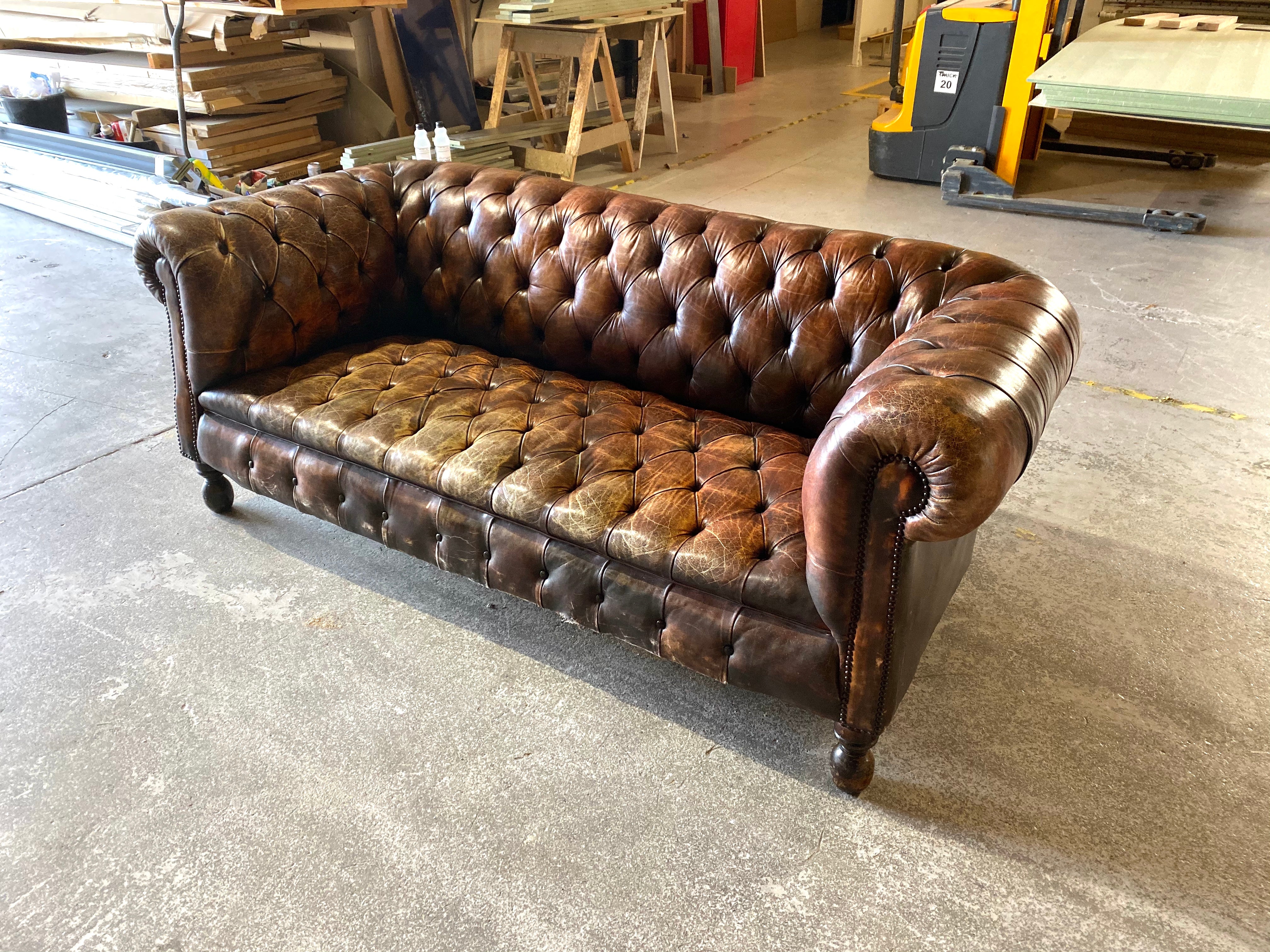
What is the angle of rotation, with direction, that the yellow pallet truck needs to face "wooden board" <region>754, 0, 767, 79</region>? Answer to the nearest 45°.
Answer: approximately 135° to its left

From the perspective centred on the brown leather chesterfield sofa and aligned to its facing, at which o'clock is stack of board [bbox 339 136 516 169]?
The stack of board is roughly at 4 o'clock from the brown leather chesterfield sofa.

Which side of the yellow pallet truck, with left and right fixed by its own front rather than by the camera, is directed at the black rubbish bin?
back

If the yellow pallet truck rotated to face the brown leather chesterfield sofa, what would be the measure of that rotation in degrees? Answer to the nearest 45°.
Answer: approximately 90° to its right

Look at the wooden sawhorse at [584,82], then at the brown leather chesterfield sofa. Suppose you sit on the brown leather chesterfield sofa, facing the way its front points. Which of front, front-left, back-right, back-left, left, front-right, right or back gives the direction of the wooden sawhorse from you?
back-right

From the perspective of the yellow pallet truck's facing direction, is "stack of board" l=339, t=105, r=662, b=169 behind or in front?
behind

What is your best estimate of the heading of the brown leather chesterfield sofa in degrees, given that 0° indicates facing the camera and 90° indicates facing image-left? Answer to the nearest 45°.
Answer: approximately 45°

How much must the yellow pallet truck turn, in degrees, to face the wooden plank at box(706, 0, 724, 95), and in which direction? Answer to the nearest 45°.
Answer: approximately 135° to its left

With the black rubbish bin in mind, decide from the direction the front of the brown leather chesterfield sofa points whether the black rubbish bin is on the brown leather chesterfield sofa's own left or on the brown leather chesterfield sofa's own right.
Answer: on the brown leather chesterfield sofa's own right

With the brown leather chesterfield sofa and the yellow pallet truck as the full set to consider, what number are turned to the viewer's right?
1

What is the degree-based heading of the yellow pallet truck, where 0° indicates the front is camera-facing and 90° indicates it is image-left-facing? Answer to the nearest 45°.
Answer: approximately 270°

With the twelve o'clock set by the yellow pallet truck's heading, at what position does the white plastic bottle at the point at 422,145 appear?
The white plastic bottle is roughly at 5 o'clock from the yellow pallet truck.

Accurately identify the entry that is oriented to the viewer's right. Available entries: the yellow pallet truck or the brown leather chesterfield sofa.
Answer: the yellow pallet truck
